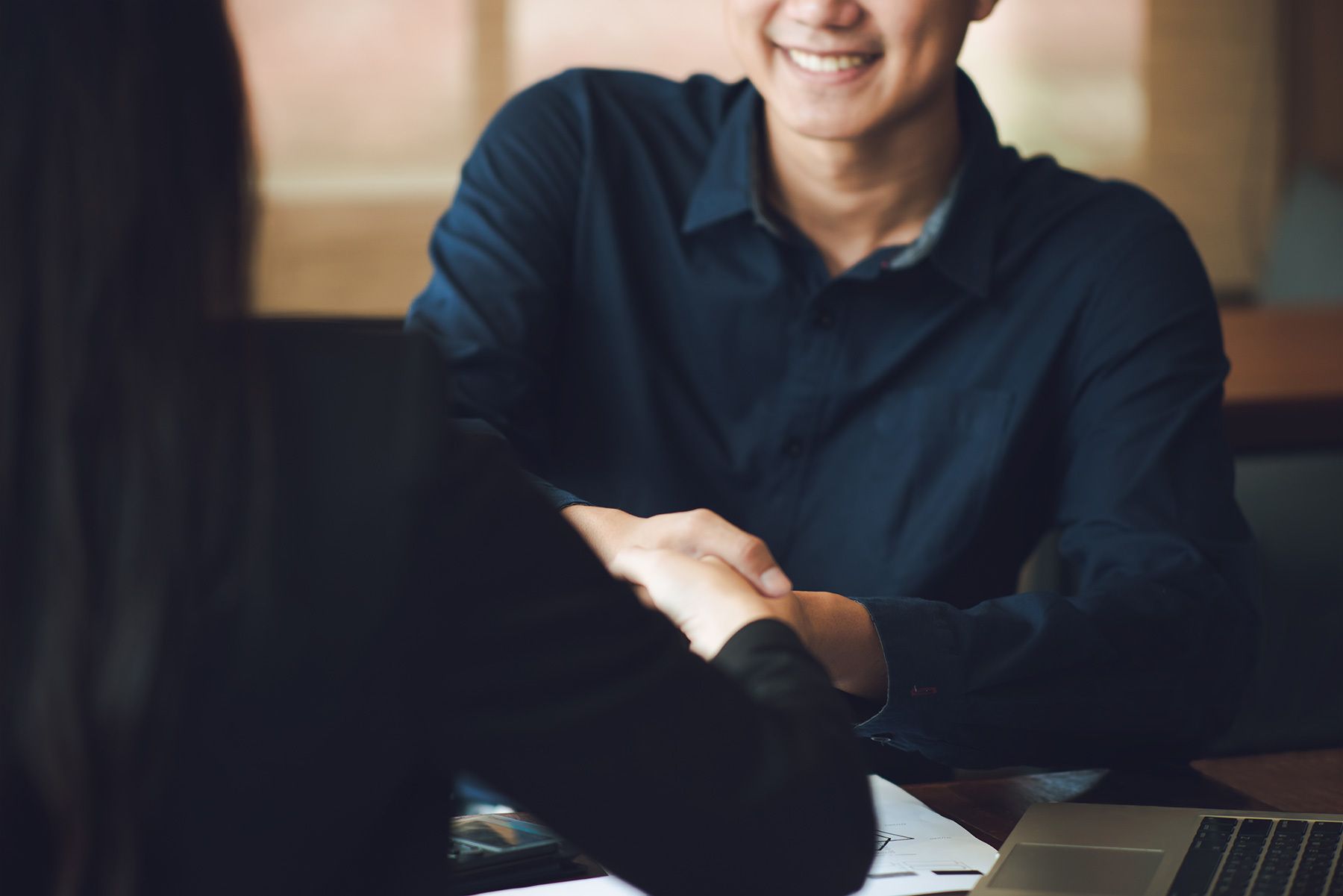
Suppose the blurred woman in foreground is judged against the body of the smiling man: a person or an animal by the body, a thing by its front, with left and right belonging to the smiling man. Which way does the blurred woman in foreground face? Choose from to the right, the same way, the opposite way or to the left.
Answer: the opposite way

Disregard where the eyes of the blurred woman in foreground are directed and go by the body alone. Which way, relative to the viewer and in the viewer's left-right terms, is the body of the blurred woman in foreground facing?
facing away from the viewer

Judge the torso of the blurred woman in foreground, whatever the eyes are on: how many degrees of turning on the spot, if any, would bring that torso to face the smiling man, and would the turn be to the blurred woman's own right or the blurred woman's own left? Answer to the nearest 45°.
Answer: approximately 45° to the blurred woman's own right
